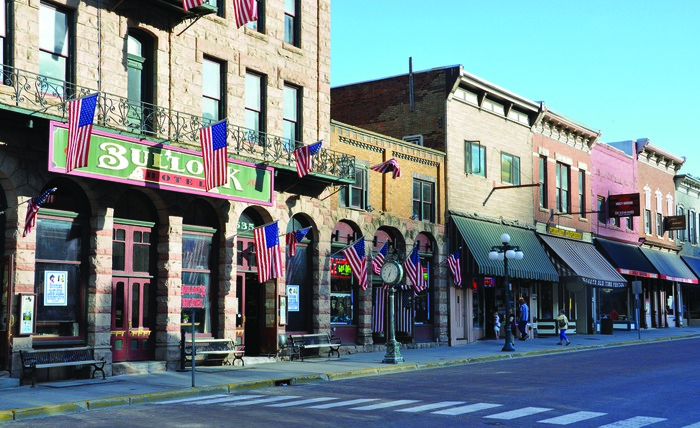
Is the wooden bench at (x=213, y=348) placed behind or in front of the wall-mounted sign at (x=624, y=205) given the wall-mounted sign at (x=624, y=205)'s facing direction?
in front

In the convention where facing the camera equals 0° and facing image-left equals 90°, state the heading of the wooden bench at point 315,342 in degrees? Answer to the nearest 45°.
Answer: approximately 315°

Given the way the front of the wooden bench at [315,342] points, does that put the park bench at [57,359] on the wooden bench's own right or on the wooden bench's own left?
on the wooden bench's own right

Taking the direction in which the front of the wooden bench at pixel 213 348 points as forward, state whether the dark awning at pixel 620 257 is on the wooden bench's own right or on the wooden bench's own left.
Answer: on the wooden bench's own left

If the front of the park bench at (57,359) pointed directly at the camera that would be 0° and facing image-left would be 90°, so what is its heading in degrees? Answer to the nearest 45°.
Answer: approximately 315°

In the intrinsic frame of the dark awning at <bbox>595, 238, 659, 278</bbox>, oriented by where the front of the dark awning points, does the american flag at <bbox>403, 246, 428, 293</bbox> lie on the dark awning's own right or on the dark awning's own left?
on the dark awning's own right

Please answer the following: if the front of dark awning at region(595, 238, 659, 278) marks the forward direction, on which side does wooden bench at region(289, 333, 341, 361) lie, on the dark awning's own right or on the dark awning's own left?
on the dark awning's own right

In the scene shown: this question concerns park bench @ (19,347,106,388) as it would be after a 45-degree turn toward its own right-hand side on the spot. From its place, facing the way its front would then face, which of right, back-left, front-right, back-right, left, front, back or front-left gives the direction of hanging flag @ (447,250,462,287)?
back-left
